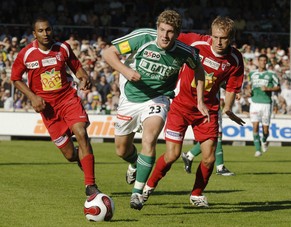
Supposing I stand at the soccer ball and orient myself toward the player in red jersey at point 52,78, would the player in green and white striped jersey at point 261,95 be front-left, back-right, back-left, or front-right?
front-right

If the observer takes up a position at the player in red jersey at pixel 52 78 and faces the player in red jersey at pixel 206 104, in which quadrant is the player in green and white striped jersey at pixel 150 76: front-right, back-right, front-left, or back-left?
front-right

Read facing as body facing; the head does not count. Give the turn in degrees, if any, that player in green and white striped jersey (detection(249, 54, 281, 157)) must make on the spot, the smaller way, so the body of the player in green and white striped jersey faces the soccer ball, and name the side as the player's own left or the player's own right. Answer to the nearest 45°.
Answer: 0° — they already face it

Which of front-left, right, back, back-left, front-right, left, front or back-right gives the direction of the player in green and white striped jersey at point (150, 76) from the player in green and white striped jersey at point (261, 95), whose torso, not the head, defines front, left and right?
front

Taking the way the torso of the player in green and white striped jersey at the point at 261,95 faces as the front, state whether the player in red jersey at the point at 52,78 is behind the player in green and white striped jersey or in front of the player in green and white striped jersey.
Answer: in front

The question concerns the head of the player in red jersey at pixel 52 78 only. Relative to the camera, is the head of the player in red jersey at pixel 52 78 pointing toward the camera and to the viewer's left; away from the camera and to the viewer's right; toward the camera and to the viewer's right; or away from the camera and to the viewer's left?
toward the camera and to the viewer's right

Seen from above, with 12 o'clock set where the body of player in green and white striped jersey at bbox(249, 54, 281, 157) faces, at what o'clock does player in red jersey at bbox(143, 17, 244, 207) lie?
The player in red jersey is roughly at 12 o'clock from the player in green and white striped jersey.

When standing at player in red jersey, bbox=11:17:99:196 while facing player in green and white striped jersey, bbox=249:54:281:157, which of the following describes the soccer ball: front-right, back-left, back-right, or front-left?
back-right

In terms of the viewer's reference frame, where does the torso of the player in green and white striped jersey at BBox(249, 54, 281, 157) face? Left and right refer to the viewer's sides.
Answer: facing the viewer

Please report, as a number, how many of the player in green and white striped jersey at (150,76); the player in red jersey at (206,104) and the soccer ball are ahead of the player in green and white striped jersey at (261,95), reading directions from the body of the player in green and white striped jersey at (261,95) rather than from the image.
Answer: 3
